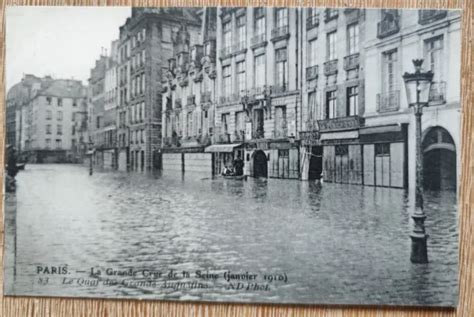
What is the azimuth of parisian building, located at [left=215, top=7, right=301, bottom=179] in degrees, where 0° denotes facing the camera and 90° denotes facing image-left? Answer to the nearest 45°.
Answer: approximately 45°

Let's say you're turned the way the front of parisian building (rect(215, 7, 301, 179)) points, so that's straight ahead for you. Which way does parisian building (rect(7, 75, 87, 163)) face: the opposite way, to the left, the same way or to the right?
to the left

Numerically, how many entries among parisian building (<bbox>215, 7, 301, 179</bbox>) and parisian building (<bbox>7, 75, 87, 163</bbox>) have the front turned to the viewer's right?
0

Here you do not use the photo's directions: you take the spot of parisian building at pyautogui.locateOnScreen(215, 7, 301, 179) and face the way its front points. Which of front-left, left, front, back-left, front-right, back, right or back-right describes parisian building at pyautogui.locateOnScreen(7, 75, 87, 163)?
front-right

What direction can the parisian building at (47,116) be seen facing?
toward the camera

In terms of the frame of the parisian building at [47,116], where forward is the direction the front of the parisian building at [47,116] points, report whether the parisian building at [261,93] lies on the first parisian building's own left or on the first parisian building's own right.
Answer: on the first parisian building's own left
